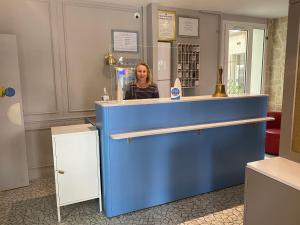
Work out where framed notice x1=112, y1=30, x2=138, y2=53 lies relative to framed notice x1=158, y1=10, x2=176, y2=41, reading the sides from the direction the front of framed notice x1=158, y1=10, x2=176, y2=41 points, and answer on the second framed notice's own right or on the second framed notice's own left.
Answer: on the second framed notice's own right

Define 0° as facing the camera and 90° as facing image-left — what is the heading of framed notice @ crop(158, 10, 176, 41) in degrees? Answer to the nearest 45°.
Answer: approximately 0°

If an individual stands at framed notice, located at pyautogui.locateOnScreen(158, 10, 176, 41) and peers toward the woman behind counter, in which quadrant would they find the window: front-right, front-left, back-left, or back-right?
back-left

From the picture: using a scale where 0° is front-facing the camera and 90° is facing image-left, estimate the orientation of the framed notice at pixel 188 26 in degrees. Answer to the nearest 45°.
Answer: approximately 0°

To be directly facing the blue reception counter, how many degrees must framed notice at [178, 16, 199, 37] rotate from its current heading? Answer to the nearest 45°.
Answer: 0° — it already faces it

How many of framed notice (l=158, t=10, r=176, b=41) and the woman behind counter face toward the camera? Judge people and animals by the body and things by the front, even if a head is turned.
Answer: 2

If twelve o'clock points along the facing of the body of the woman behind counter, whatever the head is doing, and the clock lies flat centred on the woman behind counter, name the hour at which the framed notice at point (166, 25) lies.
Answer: The framed notice is roughly at 7 o'clock from the woman behind counter.
